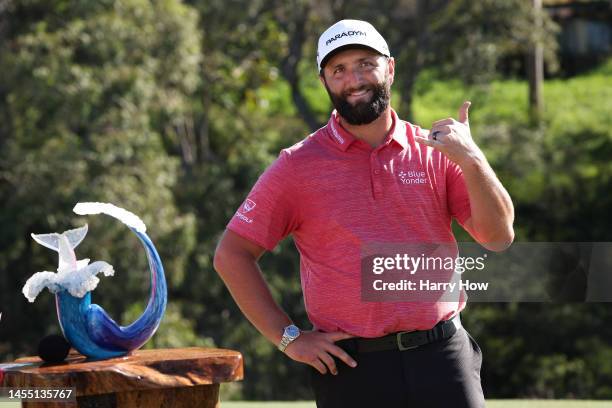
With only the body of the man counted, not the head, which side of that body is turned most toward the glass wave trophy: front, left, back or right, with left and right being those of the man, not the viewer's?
right

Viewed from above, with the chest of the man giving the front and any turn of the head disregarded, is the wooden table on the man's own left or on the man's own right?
on the man's own right

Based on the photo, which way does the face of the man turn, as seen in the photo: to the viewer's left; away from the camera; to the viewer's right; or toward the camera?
toward the camera

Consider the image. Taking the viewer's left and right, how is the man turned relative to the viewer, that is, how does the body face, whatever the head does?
facing the viewer
